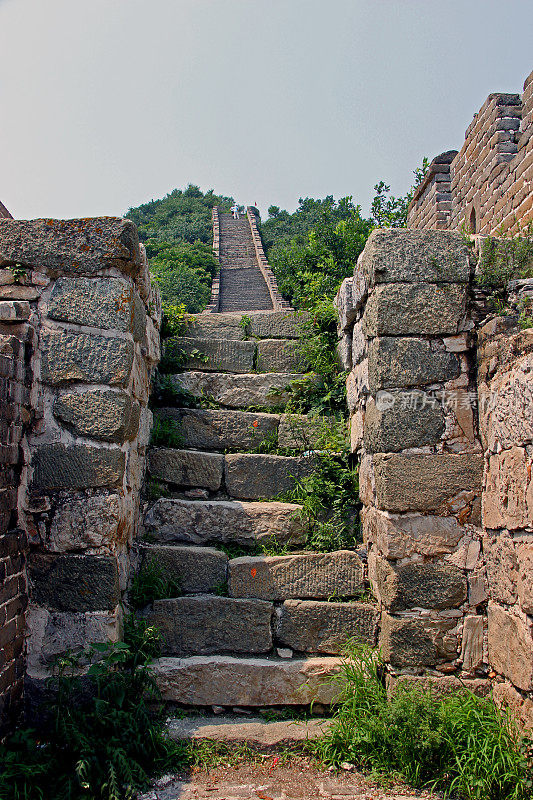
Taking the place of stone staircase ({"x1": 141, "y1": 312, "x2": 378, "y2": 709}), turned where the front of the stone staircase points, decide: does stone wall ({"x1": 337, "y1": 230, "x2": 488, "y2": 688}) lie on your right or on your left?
on your left

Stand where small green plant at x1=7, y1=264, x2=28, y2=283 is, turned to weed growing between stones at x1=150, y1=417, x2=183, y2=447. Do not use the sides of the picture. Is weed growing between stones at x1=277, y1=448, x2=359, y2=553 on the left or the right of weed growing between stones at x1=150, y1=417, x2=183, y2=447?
right

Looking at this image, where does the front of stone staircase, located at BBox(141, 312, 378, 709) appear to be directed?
toward the camera
